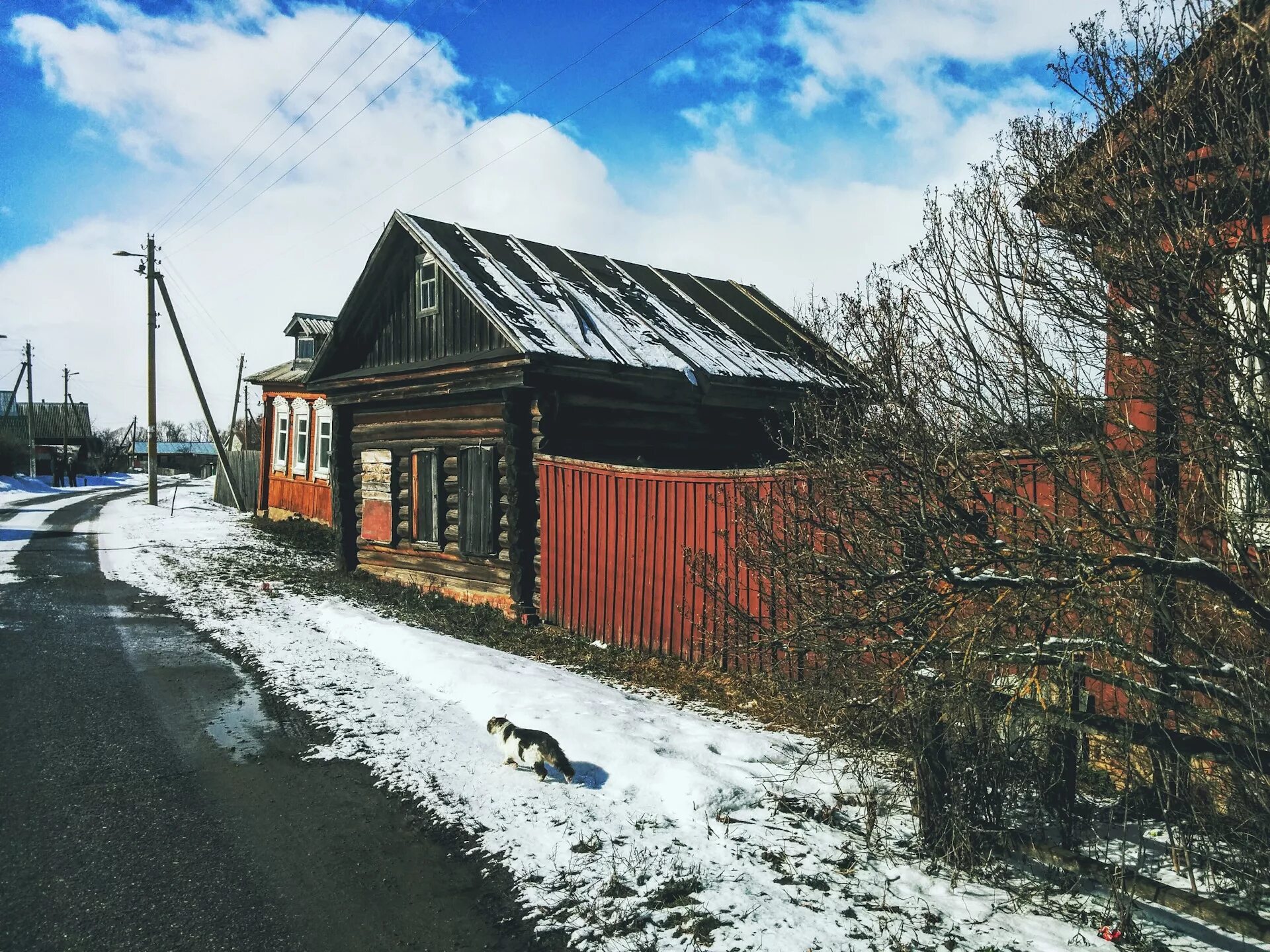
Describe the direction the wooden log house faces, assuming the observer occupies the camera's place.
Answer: facing the viewer and to the left of the viewer

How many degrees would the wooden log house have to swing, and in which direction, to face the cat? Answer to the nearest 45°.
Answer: approximately 45° to its left

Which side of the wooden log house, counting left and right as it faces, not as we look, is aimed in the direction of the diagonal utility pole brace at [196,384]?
right

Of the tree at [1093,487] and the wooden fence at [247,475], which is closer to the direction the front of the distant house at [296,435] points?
the tree

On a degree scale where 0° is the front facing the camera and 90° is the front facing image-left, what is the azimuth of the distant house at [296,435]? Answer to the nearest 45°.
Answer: approximately 45°

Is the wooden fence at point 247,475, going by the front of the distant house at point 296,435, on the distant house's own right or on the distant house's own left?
on the distant house's own right

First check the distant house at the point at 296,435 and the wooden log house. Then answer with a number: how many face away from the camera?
0
